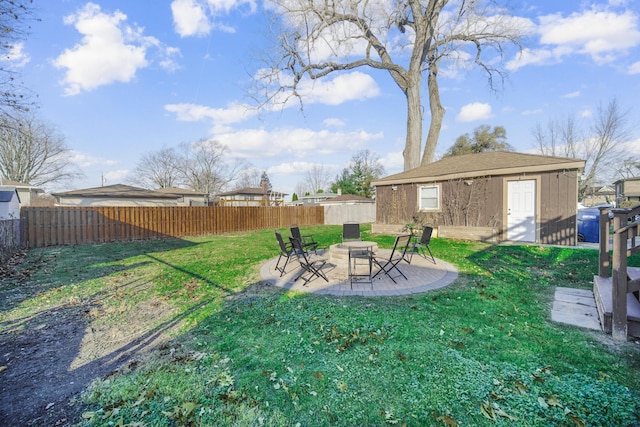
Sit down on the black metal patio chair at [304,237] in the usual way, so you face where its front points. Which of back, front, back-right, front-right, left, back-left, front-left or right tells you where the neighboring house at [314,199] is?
back-left

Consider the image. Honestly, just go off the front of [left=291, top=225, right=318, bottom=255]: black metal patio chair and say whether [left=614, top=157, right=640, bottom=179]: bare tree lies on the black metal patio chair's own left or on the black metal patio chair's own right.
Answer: on the black metal patio chair's own left

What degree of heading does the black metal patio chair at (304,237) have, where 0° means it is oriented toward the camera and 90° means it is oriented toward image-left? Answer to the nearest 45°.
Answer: approximately 315°

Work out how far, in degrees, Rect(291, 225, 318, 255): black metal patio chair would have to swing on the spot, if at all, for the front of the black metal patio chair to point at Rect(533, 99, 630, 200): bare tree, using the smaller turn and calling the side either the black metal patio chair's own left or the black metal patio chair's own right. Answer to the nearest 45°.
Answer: approximately 90° to the black metal patio chair's own left

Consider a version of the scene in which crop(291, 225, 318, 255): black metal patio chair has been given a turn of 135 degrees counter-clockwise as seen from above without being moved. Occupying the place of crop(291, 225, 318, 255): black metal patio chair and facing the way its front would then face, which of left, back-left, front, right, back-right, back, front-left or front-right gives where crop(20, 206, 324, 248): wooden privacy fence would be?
front-left

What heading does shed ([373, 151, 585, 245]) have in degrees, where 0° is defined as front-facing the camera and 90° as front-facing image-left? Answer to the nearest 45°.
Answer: approximately 45°

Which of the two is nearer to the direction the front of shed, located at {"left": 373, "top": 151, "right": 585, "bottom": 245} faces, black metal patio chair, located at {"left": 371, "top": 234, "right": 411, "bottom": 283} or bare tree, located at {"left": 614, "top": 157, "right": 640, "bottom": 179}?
the black metal patio chair

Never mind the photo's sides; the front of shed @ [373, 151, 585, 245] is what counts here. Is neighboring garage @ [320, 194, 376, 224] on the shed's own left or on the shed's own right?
on the shed's own right

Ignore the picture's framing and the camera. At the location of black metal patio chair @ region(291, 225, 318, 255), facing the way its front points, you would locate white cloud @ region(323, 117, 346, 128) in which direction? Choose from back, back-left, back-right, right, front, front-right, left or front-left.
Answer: back-left

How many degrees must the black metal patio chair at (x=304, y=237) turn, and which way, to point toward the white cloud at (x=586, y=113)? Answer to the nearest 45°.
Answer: approximately 90° to its left
